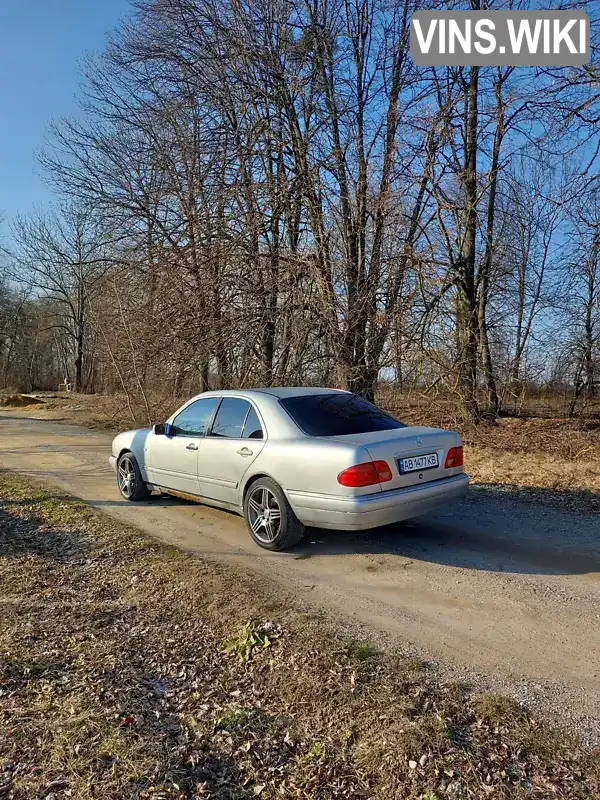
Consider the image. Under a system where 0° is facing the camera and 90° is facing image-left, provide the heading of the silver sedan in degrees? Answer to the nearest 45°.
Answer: approximately 135°
